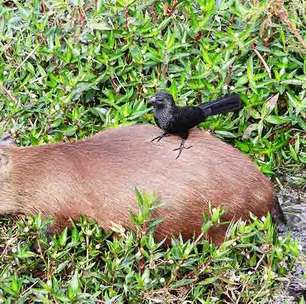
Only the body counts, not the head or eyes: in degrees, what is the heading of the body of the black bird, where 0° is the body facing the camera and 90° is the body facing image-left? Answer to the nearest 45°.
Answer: approximately 90°

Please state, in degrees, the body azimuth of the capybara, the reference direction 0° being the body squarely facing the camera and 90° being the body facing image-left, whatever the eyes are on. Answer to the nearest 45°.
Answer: approximately 90°
